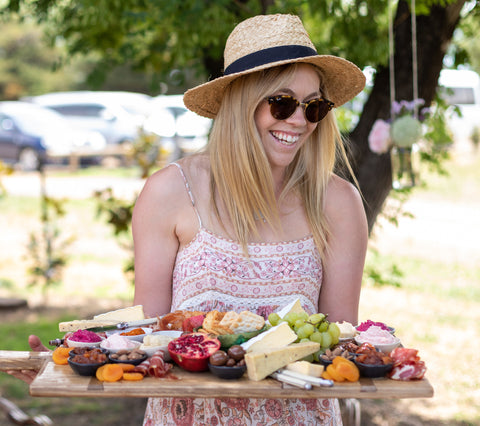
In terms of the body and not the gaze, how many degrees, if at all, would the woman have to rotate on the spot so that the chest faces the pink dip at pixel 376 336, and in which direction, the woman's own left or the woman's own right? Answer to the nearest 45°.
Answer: approximately 45° to the woman's own left

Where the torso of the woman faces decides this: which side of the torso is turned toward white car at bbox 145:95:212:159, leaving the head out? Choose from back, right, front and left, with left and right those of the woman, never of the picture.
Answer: back

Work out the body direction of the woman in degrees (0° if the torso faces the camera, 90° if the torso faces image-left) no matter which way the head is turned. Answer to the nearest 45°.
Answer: approximately 0°

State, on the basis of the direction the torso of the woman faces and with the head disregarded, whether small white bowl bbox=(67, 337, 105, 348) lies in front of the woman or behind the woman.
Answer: in front

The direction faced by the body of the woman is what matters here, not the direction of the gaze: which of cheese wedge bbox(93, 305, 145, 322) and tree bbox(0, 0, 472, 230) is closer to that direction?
the cheese wedge

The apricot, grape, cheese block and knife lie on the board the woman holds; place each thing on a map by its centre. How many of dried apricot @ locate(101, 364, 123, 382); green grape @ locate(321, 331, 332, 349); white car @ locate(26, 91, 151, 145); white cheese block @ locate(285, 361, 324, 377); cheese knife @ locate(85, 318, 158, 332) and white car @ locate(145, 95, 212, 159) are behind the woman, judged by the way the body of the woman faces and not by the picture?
2

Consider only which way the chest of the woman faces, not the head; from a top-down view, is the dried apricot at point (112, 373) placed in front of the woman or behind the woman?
in front

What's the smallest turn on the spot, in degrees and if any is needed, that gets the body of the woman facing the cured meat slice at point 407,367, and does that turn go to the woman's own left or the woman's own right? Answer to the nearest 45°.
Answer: approximately 45° to the woman's own left

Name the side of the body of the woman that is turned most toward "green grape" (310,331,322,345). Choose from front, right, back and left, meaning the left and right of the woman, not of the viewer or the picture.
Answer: front

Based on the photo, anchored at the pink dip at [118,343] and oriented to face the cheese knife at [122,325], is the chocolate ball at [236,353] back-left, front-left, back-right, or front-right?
back-right

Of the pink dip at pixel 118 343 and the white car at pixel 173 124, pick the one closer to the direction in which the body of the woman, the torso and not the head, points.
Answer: the pink dip

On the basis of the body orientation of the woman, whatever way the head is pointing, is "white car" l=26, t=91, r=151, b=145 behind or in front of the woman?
behind
